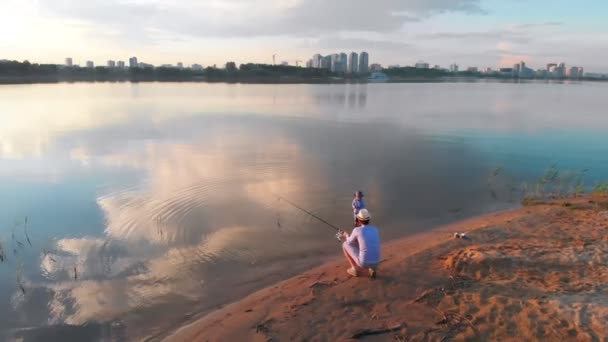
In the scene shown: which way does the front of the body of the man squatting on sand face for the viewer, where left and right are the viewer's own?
facing away from the viewer and to the left of the viewer
